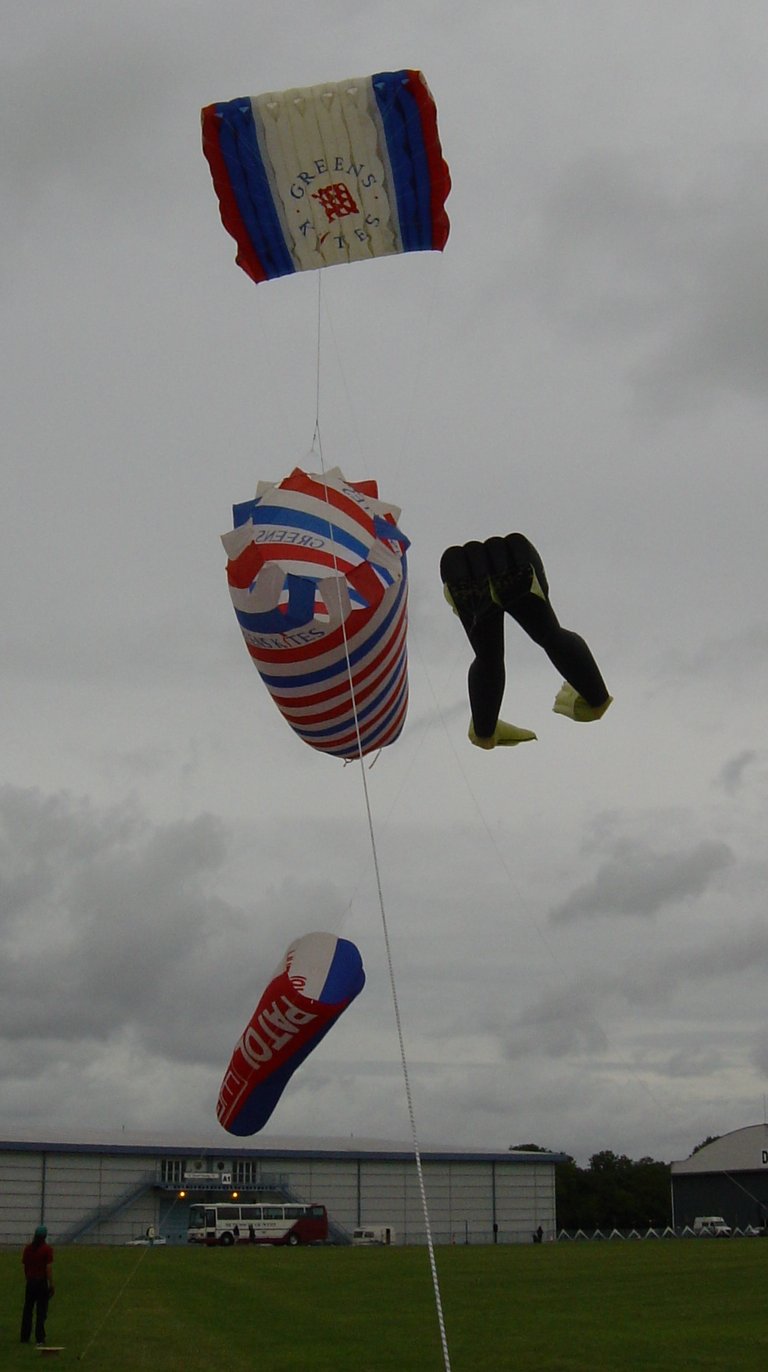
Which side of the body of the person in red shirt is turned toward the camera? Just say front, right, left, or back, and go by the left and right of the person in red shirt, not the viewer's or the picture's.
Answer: back

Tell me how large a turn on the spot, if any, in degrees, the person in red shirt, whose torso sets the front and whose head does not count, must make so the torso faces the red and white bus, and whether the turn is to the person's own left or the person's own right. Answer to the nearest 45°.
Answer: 0° — they already face it
